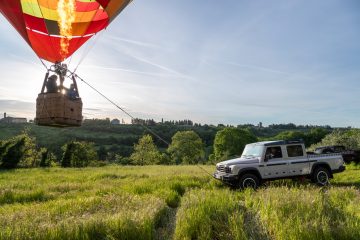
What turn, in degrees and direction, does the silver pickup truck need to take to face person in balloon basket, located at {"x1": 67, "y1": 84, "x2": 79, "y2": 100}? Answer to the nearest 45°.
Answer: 0° — it already faces them

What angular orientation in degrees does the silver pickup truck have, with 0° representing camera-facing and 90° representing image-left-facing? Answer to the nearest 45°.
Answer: approximately 45°
